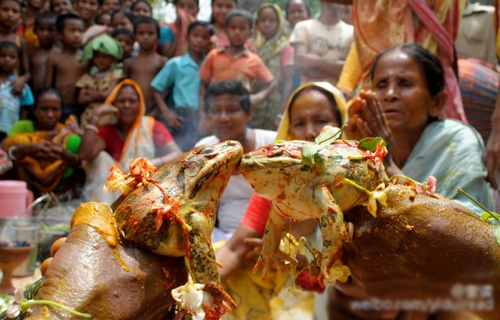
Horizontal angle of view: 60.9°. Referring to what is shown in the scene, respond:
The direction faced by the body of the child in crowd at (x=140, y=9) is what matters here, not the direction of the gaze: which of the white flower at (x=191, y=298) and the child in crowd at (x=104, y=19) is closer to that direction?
the white flower

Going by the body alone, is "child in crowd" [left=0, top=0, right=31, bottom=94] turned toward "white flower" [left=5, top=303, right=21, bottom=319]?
yes

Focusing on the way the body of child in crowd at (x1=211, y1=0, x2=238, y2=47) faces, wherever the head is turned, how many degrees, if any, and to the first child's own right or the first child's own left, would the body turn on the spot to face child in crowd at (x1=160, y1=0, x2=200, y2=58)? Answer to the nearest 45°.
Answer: approximately 135° to the first child's own right

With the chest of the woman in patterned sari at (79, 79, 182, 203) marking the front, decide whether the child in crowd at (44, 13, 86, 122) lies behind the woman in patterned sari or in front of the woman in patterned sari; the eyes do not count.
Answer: behind

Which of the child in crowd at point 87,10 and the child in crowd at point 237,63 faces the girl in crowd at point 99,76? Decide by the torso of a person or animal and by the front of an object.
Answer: the child in crowd at point 87,10

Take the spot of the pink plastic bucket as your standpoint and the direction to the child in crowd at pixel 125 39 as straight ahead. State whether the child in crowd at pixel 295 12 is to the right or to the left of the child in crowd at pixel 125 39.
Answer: right

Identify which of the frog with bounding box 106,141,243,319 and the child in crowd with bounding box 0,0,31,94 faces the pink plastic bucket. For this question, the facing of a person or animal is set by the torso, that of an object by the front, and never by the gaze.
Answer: the child in crowd

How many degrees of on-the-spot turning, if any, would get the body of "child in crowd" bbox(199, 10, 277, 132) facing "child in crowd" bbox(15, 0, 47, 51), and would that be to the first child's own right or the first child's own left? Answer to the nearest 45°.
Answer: approximately 135° to the first child's own right
